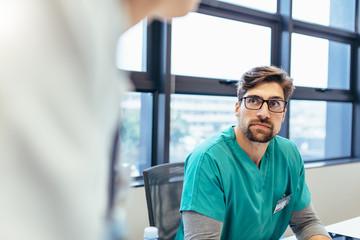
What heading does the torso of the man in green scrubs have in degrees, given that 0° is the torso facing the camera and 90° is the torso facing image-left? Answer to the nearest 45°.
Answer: approximately 315°

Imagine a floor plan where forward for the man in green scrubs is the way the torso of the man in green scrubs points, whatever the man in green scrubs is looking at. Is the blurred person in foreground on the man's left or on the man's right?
on the man's right

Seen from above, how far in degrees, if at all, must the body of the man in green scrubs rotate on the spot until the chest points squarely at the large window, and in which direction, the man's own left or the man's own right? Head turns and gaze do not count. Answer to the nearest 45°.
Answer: approximately 135° to the man's own left

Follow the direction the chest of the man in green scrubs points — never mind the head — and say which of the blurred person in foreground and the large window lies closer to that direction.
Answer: the blurred person in foreground
